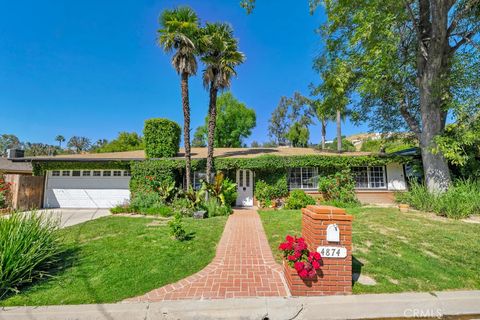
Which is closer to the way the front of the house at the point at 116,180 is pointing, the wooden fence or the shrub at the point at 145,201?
the shrub

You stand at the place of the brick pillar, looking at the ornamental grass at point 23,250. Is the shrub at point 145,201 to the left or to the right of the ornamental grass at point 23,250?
right

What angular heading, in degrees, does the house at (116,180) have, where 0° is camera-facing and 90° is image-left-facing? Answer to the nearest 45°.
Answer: approximately 0°

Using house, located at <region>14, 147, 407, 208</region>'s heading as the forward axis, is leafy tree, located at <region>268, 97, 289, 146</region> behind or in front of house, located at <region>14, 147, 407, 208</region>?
behind

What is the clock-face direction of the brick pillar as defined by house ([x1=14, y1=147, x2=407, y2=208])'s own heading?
The brick pillar is roughly at 11 o'clock from the house.

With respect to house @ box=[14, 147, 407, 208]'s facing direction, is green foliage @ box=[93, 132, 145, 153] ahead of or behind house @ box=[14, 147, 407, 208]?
behind

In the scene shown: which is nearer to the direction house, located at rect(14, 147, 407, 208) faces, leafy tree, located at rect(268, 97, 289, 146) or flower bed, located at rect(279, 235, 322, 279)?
the flower bed

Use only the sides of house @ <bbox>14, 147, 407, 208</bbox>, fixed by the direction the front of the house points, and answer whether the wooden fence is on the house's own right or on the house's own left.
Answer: on the house's own right

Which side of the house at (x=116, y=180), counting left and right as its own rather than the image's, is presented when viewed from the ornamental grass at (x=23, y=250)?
front

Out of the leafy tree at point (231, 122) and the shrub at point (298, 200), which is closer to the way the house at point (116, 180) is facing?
the shrub

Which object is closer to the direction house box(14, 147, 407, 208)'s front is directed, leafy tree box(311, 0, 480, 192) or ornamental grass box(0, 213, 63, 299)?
the ornamental grass

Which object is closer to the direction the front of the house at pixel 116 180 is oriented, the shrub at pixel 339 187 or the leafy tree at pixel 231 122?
the shrub
